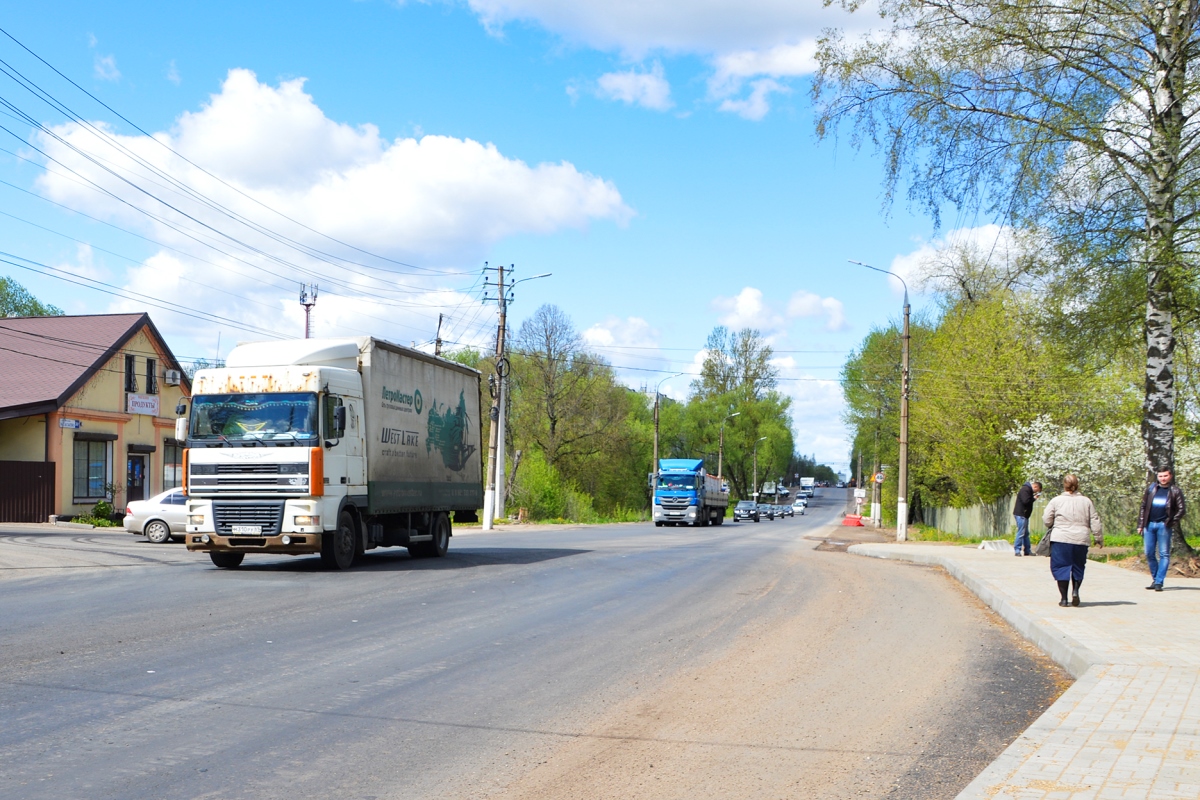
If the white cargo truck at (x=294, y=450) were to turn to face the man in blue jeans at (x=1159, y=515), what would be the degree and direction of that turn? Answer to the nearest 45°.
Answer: approximately 135° to its left

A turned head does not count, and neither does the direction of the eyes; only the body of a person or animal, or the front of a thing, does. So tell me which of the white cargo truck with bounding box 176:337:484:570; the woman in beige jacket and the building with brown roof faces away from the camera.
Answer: the woman in beige jacket

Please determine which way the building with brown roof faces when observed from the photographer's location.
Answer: facing the viewer and to the right of the viewer

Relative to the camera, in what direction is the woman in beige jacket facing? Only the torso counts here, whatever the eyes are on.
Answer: away from the camera

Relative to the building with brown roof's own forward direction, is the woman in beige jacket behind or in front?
in front

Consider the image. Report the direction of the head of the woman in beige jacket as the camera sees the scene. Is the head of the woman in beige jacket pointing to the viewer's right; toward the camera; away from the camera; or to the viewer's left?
away from the camera

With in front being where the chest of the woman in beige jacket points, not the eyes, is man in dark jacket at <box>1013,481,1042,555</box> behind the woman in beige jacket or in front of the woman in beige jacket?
in front

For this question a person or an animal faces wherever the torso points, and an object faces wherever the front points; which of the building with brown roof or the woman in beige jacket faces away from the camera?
the woman in beige jacket

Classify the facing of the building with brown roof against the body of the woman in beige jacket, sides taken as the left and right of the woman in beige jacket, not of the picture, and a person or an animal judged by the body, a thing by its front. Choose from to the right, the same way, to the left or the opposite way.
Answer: to the right

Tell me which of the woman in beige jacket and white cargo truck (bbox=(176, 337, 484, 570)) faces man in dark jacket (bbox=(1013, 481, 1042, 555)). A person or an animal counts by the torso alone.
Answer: the woman in beige jacket

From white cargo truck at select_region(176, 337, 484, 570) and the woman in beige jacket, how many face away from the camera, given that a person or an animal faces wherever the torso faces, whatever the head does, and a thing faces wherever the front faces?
1

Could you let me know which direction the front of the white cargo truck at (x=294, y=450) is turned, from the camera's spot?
facing the viewer and to the left of the viewer

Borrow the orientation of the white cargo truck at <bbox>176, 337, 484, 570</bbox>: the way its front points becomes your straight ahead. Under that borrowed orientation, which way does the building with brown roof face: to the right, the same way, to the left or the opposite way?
to the left

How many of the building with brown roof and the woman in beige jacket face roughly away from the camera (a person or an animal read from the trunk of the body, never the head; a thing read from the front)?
1

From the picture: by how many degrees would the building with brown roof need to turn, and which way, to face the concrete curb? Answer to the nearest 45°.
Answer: approximately 45° to its right
